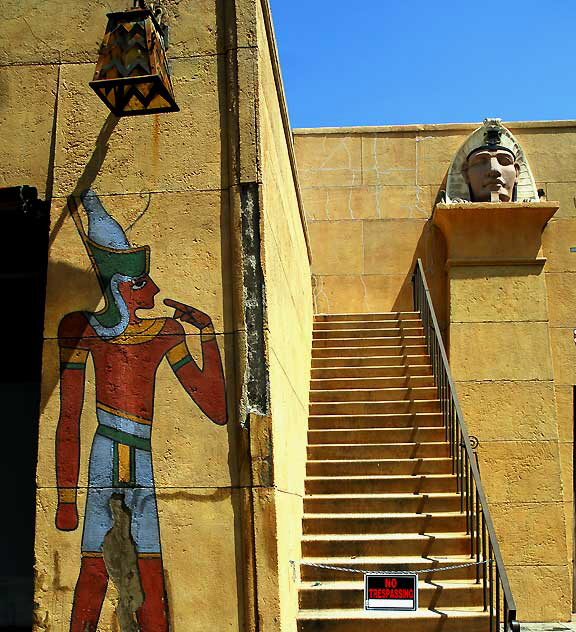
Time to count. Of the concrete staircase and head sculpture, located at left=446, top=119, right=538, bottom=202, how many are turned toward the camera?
2

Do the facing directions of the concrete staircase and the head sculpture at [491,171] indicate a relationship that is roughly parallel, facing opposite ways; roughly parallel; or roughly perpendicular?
roughly parallel

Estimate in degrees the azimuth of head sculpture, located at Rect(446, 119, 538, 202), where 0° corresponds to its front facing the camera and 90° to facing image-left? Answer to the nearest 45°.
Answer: approximately 0°

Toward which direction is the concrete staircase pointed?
toward the camera
